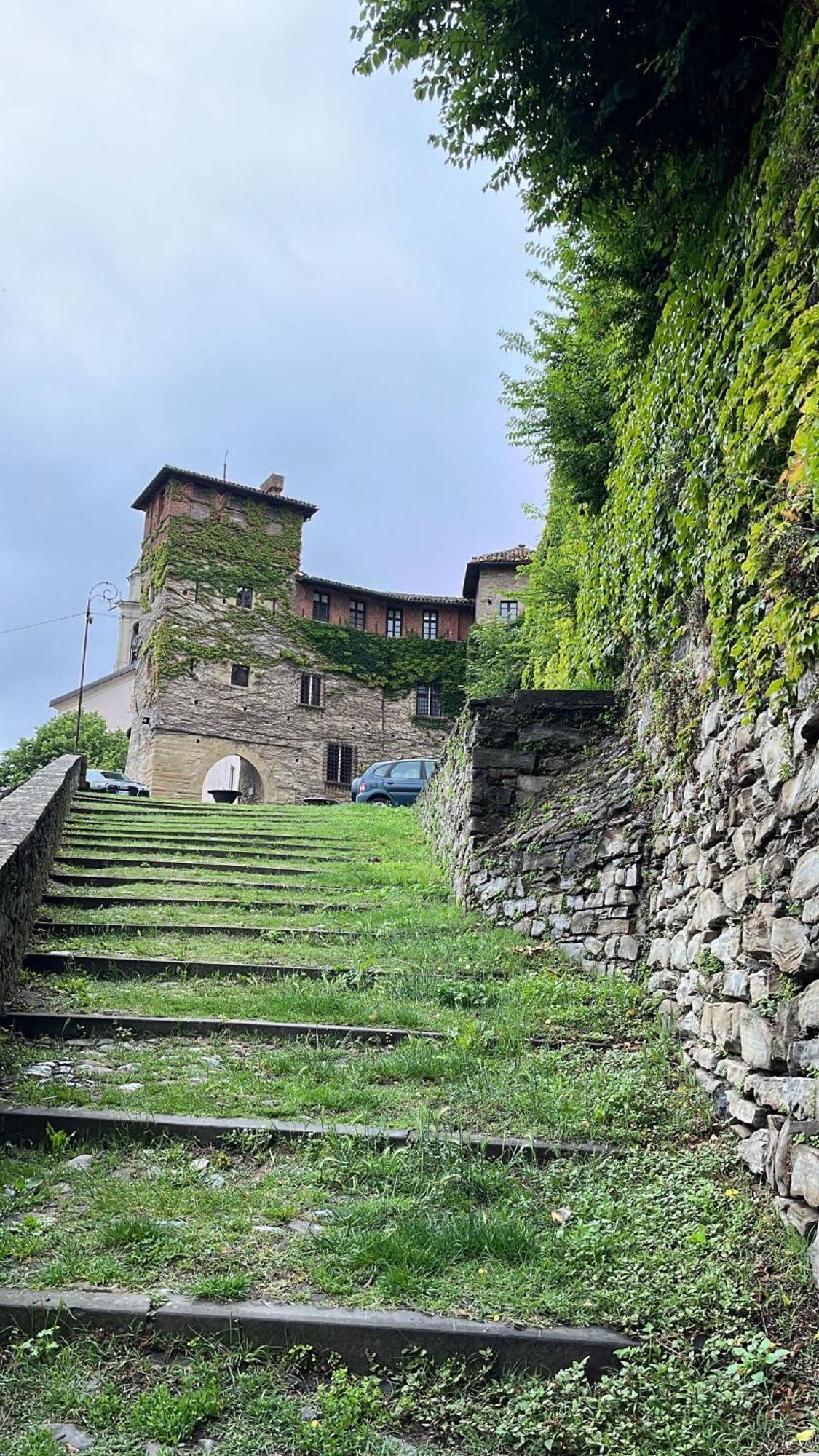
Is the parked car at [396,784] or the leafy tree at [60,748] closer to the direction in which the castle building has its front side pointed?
the parked car

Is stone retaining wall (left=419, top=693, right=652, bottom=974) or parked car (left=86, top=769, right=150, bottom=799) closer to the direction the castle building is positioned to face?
the stone retaining wall

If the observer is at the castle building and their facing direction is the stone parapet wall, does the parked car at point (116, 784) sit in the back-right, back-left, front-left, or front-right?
front-right

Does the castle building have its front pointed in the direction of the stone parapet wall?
yes

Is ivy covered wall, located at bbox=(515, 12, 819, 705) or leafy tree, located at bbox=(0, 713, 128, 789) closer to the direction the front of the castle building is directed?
the ivy covered wall

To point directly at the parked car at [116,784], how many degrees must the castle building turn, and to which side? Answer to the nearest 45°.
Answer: approximately 45° to its right

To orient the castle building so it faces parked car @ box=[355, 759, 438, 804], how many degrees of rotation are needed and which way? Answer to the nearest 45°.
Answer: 0° — it already faces it

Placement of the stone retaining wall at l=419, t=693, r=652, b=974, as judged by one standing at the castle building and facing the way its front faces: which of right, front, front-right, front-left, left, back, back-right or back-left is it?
front

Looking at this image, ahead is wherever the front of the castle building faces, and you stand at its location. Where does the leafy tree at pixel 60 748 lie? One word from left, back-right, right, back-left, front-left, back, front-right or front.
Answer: back-right

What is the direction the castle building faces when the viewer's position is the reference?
facing the viewer

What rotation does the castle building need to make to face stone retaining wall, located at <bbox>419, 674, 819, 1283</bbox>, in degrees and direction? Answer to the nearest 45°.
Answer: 0° — it already faces it

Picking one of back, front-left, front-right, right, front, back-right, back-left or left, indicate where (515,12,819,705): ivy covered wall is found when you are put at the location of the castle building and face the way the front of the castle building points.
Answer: front
